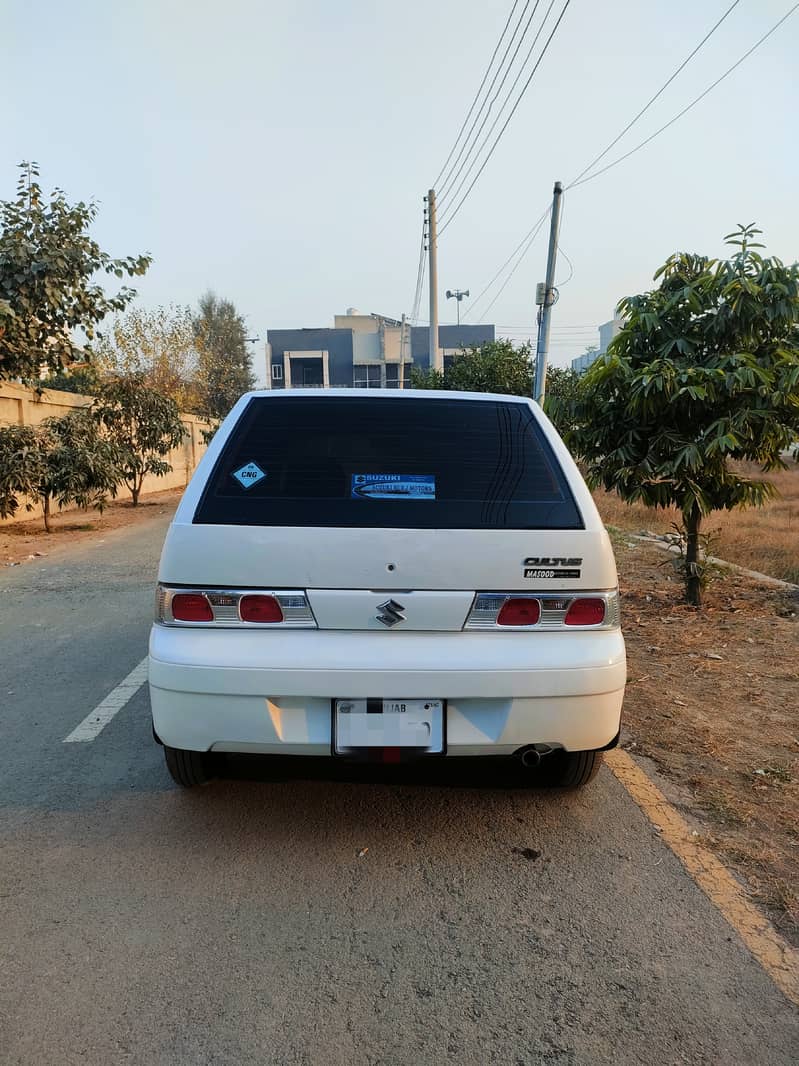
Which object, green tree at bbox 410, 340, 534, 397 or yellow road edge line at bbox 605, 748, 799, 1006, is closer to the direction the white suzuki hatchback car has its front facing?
the green tree

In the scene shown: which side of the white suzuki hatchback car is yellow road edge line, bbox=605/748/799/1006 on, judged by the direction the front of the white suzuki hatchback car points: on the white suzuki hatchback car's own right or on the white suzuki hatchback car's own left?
on the white suzuki hatchback car's own right

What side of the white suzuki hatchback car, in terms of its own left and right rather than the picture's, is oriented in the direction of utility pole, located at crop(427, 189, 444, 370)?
front

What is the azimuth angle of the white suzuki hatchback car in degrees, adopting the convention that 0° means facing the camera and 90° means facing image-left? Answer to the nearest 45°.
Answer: approximately 180°

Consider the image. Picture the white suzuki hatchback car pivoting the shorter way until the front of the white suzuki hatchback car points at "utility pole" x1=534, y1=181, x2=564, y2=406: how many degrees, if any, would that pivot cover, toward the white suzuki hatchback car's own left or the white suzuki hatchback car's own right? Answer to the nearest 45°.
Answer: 0° — it already faces it

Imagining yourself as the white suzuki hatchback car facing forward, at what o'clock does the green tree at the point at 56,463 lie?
The green tree is roughly at 11 o'clock from the white suzuki hatchback car.

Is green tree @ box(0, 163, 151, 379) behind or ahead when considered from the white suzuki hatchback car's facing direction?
ahead

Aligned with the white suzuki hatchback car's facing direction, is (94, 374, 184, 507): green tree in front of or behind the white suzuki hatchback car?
in front

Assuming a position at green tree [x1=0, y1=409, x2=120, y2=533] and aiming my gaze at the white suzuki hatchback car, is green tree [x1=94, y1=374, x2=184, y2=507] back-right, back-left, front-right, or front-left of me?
back-left

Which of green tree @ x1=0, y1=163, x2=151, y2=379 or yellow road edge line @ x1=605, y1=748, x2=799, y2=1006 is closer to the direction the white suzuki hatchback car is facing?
the green tree

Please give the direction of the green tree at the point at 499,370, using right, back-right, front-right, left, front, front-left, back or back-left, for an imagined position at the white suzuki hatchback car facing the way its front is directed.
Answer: front
